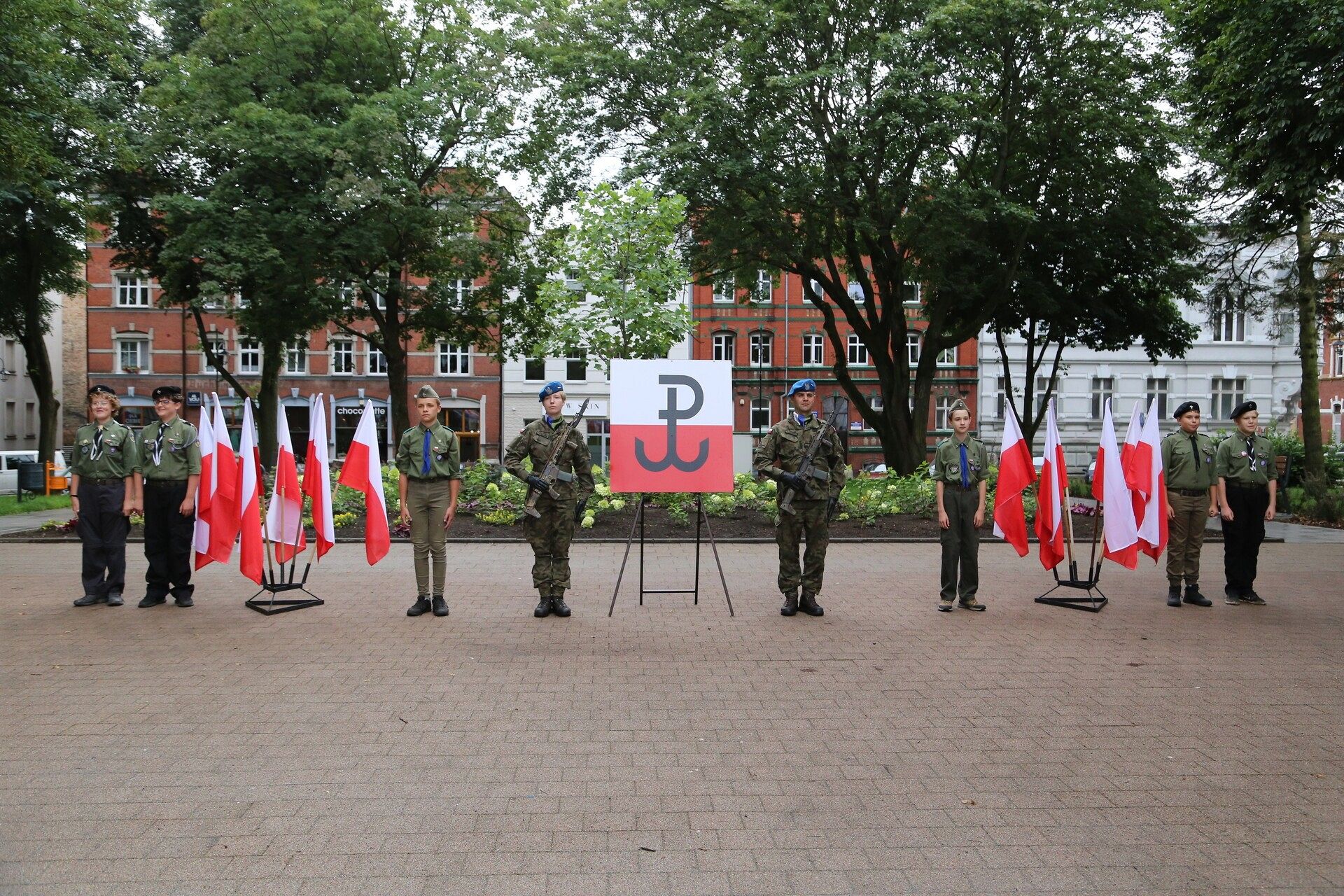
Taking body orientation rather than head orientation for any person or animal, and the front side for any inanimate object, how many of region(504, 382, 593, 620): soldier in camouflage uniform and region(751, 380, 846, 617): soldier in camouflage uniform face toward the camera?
2

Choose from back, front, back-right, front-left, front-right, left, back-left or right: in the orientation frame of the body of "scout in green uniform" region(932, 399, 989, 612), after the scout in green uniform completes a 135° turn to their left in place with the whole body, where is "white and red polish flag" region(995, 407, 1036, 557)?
front

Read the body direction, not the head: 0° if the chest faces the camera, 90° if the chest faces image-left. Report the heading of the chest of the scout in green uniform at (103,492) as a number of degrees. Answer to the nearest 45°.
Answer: approximately 0°

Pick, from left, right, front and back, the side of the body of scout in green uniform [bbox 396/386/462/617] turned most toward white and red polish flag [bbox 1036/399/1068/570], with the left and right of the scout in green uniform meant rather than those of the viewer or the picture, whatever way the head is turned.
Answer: left

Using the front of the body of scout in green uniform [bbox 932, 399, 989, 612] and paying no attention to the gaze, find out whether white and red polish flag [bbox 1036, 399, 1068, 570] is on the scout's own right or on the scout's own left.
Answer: on the scout's own left

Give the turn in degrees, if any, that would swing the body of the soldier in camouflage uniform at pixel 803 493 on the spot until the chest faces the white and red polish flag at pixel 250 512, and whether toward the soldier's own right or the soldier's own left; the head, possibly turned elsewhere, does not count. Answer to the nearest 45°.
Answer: approximately 90° to the soldier's own right

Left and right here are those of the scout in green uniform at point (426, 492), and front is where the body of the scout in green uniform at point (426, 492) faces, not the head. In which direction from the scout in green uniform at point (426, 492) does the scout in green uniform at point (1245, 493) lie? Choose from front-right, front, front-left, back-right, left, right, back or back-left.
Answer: left

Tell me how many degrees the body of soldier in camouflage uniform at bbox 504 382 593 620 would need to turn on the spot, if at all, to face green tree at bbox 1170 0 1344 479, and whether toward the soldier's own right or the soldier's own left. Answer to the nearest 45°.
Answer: approximately 90° to the soldier's own left

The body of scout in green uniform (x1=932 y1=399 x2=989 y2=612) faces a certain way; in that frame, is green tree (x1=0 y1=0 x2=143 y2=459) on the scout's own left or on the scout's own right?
on the scout's own right
